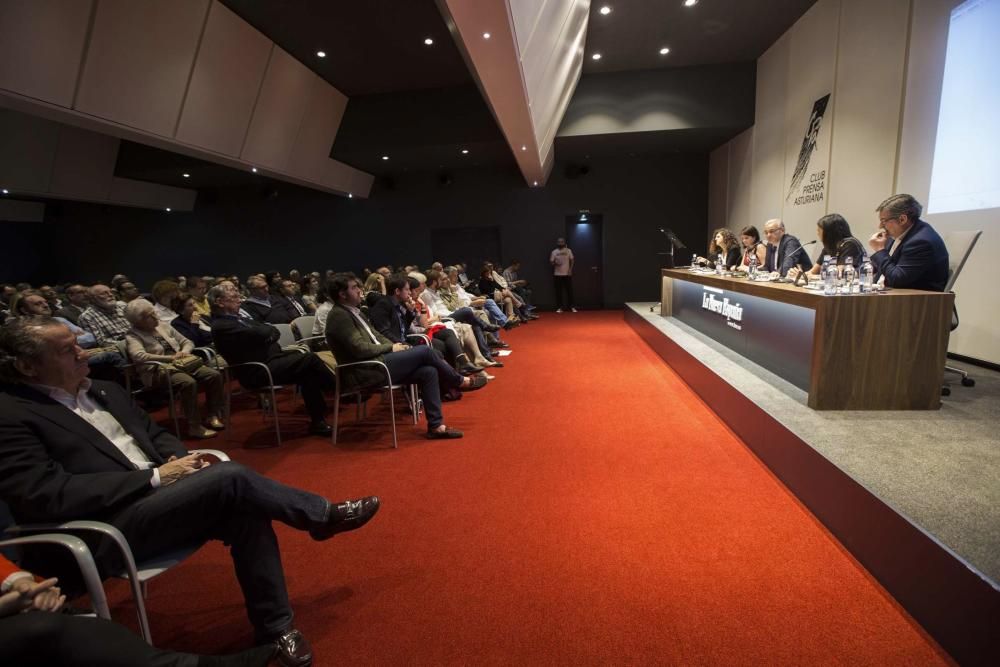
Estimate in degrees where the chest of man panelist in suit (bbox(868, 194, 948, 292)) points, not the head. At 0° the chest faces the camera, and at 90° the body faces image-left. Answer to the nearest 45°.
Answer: approximately 90°

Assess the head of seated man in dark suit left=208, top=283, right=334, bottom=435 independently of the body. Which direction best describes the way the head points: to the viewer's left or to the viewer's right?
to the viewer's right

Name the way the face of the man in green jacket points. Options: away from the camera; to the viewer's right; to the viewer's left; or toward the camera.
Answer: to the viewer's right

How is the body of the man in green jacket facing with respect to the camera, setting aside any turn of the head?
to the viewer's right

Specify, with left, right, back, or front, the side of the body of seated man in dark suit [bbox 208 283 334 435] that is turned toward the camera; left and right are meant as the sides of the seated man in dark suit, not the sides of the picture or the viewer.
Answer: right

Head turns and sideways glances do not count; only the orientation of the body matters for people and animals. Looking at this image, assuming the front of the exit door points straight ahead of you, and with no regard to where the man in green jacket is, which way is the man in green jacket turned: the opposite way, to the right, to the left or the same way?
to the left

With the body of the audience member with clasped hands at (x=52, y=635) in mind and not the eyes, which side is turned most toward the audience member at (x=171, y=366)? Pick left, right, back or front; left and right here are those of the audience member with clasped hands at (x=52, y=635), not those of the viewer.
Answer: left

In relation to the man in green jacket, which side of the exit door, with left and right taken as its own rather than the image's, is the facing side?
front

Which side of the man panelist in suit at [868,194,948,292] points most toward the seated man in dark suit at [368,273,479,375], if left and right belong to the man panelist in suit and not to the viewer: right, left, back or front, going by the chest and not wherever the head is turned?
front

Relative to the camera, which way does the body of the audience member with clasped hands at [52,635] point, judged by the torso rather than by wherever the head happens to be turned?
to the viewer's right

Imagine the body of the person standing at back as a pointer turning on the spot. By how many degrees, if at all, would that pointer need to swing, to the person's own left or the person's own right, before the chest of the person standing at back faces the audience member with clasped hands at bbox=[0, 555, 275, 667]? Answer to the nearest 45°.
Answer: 0° — they already face them

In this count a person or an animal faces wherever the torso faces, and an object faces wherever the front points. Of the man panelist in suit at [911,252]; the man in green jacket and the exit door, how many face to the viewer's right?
1

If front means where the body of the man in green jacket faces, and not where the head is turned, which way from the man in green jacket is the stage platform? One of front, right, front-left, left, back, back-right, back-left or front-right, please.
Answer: front-right

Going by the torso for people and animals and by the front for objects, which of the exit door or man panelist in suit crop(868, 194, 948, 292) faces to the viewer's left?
the man panelist in suit

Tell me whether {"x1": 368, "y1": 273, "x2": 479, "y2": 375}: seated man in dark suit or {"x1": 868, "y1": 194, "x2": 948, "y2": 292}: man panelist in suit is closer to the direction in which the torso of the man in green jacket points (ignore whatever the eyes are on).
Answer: the man panelist in suit
